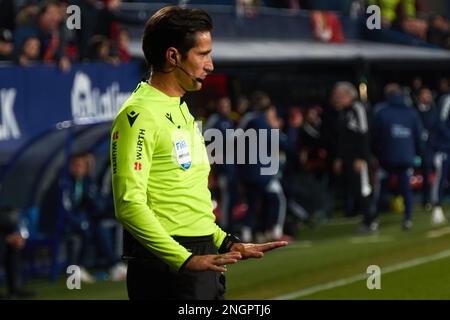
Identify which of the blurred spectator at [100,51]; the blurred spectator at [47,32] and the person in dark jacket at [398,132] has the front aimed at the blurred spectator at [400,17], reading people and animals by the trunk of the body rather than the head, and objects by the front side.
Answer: the person in dark jacket

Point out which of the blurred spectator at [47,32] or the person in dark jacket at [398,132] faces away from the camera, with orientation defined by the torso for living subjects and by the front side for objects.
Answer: the person in dark jacket

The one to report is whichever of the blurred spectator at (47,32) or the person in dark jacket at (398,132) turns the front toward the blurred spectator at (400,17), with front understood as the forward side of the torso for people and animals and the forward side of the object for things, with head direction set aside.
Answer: the person in dark jacket

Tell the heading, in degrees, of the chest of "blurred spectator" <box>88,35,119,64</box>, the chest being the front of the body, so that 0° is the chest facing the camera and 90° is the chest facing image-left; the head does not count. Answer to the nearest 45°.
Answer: approximately 315°

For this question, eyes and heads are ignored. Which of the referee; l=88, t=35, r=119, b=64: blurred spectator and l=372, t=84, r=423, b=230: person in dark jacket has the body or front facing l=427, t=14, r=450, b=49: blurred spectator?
the person in dark jacket

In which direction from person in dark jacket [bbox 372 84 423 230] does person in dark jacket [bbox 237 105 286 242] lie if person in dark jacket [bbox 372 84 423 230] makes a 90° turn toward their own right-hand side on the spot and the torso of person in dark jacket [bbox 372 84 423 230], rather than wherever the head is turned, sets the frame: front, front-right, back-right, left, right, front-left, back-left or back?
back-right

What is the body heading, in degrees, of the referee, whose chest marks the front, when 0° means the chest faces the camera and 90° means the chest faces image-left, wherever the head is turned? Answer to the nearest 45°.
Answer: approximately 315°

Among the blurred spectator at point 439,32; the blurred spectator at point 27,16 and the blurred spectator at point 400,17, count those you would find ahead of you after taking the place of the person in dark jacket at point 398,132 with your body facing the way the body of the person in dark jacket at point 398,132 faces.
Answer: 2
